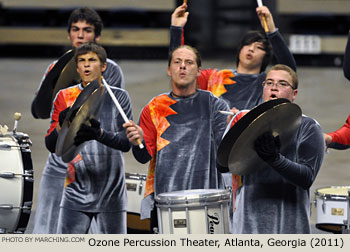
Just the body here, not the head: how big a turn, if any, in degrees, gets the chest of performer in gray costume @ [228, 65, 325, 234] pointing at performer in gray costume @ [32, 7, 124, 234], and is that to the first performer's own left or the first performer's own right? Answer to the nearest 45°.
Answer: approximately 90° to the first performer's own right

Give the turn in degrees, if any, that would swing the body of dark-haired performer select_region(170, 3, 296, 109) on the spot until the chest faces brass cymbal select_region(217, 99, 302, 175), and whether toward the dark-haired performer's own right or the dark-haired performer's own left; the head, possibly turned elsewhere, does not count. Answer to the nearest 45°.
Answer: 0° — they already face it

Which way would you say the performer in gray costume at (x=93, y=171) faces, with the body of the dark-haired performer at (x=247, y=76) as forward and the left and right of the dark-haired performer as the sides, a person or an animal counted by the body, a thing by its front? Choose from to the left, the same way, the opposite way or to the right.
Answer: the same way

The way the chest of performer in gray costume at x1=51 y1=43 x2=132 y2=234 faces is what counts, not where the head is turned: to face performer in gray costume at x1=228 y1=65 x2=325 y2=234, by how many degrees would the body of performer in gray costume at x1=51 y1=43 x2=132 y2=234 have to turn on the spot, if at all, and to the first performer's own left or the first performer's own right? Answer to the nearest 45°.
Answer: approximately 45° to the first performer's own left

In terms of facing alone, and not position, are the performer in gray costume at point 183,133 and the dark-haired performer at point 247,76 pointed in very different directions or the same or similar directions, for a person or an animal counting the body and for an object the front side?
same or similar directions

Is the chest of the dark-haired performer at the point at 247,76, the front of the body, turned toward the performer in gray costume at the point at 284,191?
yes

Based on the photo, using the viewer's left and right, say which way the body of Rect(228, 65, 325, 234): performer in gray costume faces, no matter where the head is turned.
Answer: facing the viewer and to the left of the viewer

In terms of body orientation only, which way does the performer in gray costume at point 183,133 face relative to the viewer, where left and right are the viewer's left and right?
facing the viewer

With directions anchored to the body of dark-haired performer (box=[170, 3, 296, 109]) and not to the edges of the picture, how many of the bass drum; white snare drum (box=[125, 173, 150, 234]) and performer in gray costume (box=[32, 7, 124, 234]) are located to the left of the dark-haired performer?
0

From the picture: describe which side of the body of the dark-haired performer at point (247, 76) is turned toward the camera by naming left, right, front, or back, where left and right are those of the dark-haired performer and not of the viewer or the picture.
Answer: front

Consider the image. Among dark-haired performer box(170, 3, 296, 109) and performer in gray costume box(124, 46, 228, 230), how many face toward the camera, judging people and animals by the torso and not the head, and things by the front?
2

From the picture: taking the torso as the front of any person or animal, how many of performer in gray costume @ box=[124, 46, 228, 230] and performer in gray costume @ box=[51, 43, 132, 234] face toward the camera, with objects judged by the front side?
2

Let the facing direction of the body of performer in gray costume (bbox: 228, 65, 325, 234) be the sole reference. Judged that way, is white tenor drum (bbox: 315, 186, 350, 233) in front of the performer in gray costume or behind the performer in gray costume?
behind

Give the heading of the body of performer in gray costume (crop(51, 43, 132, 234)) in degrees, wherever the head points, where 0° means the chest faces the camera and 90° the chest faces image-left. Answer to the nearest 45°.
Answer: approximately 0°

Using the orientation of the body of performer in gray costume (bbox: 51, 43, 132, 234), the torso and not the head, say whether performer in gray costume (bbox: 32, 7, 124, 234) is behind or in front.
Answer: behind
